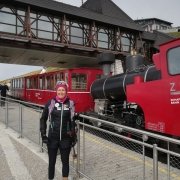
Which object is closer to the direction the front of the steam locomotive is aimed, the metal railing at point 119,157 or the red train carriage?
the red train carriage

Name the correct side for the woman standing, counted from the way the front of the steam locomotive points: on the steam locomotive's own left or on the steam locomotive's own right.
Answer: on the steam locomotive's own left

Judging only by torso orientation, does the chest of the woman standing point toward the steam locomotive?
no

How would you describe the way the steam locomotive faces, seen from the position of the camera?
facing away from the viewer and to the left of the viewer

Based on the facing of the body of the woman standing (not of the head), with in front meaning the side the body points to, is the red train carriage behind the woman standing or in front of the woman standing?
behind

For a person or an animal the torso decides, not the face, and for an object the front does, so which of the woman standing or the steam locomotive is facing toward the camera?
the woman standing

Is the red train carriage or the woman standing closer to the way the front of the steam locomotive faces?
the red train carriage

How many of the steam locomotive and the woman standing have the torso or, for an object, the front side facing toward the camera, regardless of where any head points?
1

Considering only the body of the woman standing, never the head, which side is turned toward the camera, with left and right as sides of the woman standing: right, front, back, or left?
front
